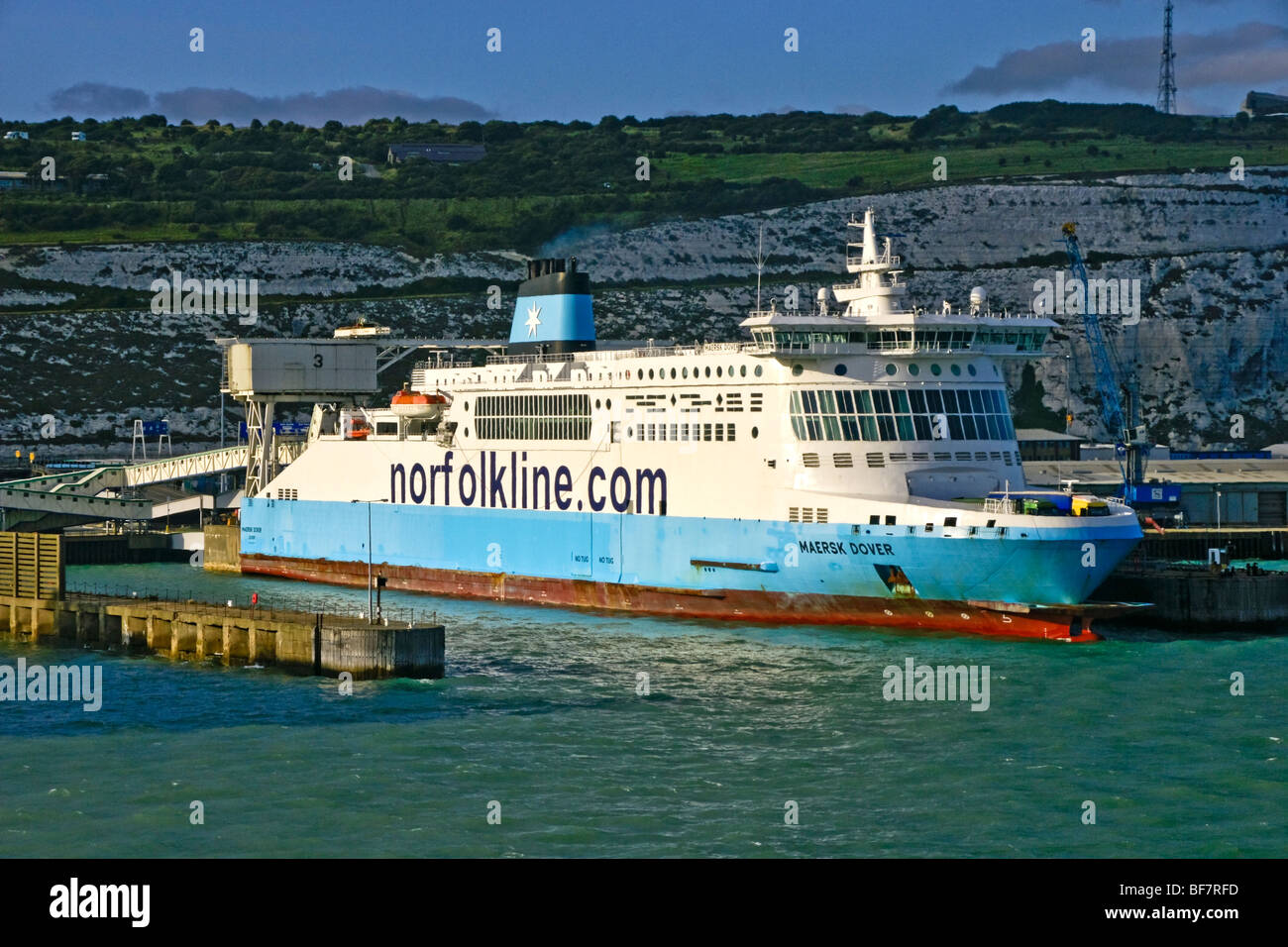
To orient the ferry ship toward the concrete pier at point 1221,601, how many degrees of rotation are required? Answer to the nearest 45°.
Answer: approximately 45° to its left

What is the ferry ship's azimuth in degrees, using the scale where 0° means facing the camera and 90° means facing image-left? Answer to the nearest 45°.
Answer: approximately 315°

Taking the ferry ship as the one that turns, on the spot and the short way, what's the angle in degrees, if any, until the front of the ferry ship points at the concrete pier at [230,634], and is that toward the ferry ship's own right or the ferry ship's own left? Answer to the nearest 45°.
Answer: approximately 135° to the ferry ship's own right
